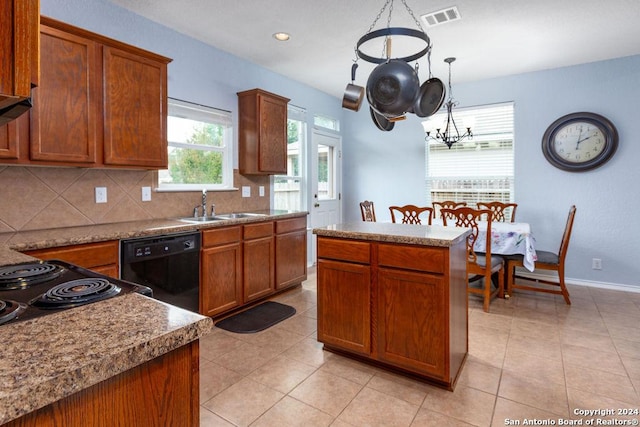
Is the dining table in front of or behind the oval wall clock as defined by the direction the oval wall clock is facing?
in front

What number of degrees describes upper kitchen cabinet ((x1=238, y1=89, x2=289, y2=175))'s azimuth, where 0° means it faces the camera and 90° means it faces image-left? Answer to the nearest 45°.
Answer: approximately 315°

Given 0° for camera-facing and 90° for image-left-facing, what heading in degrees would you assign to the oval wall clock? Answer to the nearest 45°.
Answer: approximately 0°

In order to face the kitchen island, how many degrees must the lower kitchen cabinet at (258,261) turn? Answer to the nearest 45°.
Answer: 0° — it already faces it

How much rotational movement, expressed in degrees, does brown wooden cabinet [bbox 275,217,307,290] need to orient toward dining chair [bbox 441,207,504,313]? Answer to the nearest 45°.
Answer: approximately 45° to its left

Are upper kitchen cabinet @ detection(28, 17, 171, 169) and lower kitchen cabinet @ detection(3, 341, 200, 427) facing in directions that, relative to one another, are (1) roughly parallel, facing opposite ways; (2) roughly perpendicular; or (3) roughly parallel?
roughly perpendicular

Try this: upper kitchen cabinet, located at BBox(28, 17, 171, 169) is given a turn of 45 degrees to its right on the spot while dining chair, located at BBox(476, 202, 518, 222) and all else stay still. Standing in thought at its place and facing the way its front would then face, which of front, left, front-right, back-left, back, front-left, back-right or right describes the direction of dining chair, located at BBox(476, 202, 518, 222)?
left

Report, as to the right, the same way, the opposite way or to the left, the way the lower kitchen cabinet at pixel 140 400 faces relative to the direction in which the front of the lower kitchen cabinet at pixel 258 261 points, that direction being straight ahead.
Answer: to the left

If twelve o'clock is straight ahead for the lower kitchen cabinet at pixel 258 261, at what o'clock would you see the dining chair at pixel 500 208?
The dining chair is roughly at 10 o'clock from the lower kitchen cabinet.

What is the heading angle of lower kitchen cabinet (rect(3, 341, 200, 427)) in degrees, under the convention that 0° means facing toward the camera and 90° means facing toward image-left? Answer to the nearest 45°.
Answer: approximately 225°
